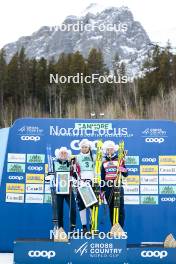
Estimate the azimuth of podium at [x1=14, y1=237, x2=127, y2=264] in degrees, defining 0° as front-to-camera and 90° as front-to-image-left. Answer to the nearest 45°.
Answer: approximately 0°

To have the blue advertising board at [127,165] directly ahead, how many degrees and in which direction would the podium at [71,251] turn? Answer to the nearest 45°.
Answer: approximately 135° to its left

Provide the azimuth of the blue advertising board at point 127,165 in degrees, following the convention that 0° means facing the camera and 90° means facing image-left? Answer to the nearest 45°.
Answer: approximately 0°

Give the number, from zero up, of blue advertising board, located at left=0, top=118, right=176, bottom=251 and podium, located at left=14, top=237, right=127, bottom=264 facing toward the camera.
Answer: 2
